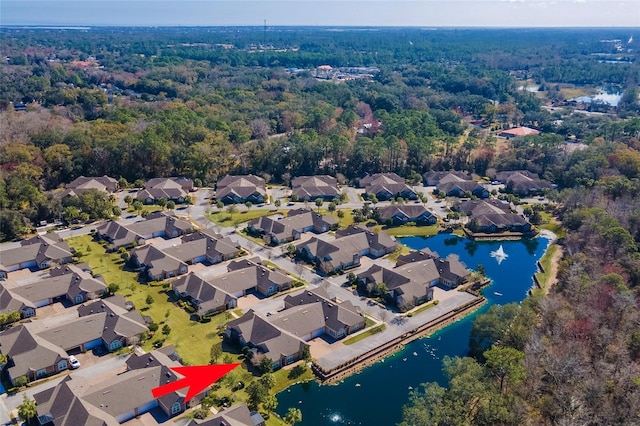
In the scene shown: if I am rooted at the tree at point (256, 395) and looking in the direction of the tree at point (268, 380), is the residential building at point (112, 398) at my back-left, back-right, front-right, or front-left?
back-left

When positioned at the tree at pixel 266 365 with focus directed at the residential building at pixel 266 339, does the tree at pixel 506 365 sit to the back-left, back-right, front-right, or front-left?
back-right

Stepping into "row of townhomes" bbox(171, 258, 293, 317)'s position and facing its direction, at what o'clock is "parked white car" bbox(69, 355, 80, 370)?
The parked white car is roughly at 3 o'clock from the row of townhomes.

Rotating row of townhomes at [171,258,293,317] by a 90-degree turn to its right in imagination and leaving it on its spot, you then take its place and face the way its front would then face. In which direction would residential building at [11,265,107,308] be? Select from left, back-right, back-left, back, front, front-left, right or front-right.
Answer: front-right
